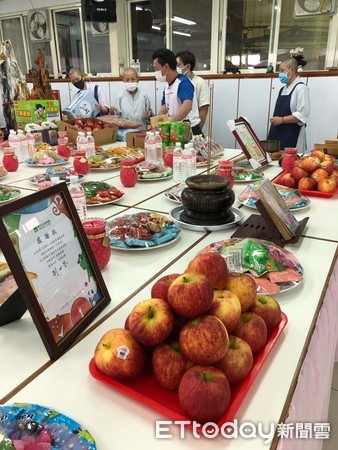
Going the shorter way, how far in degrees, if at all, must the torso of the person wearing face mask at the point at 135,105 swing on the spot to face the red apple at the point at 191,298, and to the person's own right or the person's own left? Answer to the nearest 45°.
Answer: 0° — they already face it

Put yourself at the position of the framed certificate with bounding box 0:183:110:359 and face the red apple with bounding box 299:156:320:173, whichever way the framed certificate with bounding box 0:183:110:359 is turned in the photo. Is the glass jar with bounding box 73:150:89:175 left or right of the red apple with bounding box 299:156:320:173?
left

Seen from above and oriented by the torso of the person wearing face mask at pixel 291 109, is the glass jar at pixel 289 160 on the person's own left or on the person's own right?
on the person's own left

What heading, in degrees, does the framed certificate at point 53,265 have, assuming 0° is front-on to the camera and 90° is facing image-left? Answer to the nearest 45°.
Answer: approximately 315°

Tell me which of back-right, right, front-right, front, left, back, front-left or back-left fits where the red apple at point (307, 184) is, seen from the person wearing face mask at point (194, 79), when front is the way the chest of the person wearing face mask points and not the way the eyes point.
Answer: left

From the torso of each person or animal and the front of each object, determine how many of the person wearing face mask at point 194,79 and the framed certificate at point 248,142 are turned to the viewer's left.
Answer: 1

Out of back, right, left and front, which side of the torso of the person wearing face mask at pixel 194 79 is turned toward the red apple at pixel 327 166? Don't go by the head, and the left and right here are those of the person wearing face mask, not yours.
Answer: left

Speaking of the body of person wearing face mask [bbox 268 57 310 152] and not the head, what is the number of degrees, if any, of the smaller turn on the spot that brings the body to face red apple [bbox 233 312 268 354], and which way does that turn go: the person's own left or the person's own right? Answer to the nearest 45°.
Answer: approximately 45° to the person's own left

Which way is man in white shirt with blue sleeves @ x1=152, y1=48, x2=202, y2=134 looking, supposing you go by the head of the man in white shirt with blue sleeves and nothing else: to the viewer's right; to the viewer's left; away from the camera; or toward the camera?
to the viewer's left

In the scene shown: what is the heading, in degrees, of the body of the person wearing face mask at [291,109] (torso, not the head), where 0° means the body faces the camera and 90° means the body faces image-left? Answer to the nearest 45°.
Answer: approximately 45°
